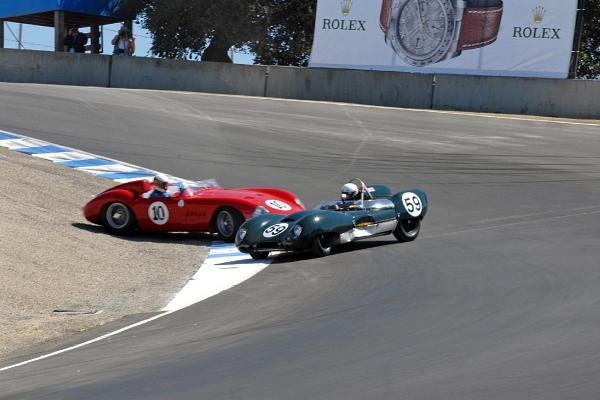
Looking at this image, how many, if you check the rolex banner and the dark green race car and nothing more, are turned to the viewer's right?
0

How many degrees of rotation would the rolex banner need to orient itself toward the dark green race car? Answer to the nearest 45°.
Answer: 0° — it already faces it

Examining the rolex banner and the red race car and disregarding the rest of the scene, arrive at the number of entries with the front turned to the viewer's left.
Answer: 0

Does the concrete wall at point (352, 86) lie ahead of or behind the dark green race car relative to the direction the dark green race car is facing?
behind

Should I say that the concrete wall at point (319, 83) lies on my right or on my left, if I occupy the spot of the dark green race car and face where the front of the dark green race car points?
on my right

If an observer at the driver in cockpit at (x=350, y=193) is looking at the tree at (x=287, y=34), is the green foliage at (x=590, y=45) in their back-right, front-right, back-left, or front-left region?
front-right

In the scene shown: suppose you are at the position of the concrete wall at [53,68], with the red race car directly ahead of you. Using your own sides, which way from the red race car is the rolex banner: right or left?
left

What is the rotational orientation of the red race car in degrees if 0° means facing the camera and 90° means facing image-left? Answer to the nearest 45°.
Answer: approximately 315°

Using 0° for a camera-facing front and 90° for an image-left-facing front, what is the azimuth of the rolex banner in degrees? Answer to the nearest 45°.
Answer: approximately 0°

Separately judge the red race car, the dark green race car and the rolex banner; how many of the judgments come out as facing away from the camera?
0

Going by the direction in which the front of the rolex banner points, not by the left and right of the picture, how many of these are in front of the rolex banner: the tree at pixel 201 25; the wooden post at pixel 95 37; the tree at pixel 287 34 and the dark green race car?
1

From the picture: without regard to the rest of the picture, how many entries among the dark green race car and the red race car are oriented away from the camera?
0

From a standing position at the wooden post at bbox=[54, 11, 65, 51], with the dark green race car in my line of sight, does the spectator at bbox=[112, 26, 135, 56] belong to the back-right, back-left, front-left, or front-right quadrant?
front-left

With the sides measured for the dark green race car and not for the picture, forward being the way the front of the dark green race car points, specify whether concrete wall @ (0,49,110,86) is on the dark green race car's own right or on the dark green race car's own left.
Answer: on the dark green race car's own right
